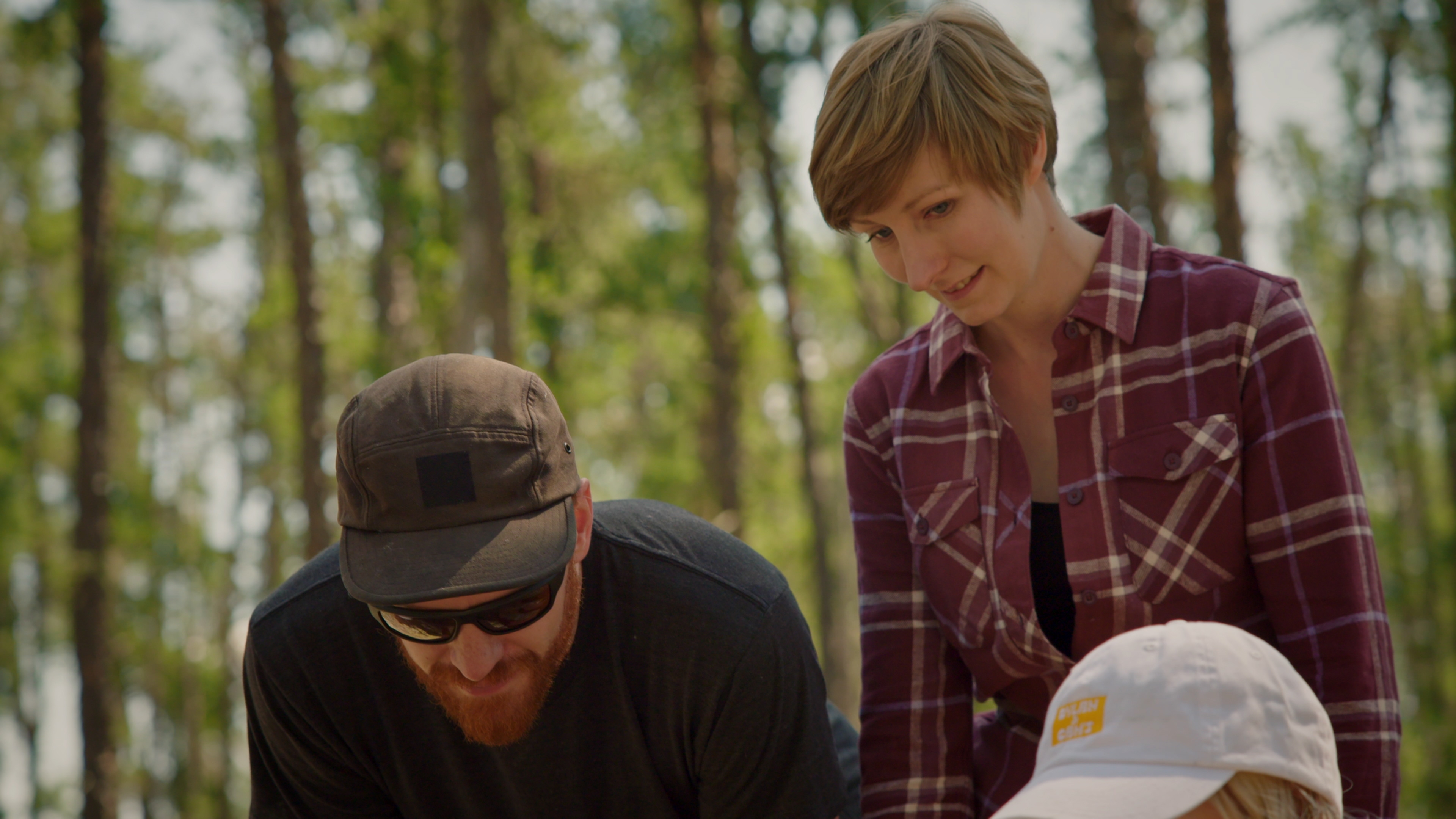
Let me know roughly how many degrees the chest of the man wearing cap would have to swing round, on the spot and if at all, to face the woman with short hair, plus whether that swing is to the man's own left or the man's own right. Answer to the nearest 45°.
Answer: approximately 90° to the man's own left

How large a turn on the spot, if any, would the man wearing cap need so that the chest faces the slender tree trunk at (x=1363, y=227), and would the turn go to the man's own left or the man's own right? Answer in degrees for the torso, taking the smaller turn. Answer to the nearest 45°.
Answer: approximately 135° to the man's own left

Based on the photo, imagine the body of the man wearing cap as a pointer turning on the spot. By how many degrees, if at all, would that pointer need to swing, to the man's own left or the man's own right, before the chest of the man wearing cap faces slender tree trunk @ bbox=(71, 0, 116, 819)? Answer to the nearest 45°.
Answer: approximately 180°

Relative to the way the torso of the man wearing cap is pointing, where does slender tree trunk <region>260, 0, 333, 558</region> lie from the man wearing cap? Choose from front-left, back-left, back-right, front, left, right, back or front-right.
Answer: back

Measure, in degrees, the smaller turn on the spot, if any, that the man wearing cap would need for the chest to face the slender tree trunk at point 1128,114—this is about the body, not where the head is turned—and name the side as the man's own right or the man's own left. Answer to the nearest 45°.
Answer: approximately 135° to the man's own left

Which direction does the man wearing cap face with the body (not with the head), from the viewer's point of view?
toward the camera

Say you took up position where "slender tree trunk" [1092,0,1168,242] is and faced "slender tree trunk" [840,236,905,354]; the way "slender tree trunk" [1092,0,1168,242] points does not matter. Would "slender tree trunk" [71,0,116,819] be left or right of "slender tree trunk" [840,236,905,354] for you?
left

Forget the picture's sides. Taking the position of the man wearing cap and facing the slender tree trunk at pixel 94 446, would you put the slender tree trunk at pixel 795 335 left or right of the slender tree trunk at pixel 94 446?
right

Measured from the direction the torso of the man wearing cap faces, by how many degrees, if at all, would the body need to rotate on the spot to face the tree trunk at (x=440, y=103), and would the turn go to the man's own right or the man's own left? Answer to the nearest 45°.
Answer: approximately 180°

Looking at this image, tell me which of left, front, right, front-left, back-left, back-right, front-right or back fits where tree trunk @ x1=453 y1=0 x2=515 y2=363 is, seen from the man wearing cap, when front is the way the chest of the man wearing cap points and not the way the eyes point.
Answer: back

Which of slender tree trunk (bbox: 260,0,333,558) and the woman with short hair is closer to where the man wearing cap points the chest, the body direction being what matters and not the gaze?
the woman with short hair

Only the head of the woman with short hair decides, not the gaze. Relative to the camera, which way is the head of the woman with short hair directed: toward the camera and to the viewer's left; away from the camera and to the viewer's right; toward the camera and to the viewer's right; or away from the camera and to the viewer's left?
toward the camera and to the viewer's left

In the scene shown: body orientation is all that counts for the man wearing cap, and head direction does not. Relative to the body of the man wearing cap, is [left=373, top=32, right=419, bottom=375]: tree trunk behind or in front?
behind
